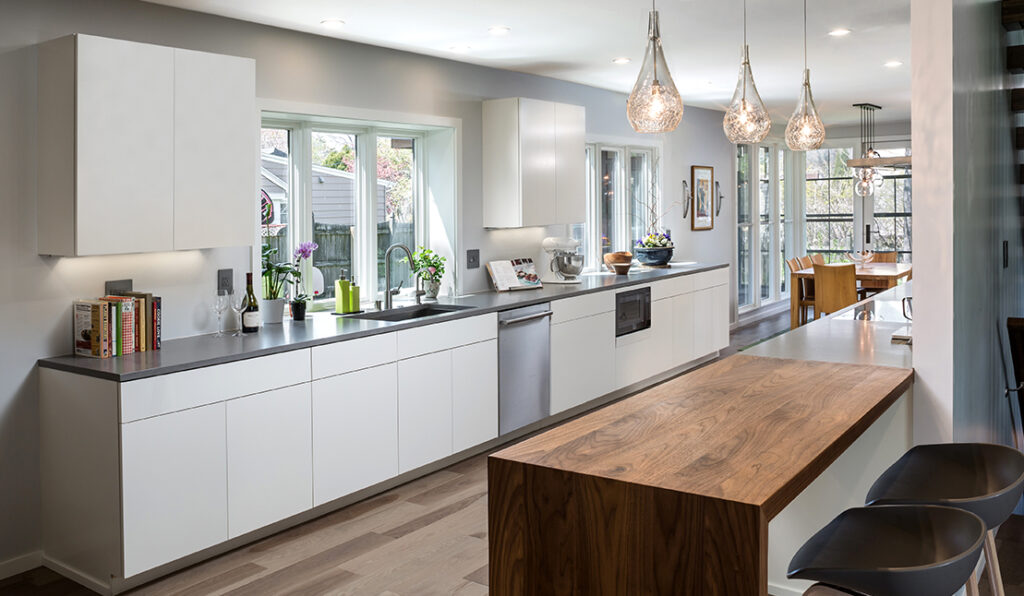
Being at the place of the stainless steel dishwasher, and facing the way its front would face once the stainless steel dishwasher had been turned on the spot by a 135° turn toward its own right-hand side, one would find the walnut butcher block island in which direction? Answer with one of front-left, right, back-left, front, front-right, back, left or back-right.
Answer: left

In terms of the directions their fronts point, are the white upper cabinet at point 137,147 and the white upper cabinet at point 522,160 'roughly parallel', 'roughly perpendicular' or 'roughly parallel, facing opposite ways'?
roughly parallel

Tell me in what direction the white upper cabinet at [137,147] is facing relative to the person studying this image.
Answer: facing the viewer and to the right of the viewer

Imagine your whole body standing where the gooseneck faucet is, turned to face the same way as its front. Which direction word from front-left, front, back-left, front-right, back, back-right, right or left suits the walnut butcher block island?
front-right

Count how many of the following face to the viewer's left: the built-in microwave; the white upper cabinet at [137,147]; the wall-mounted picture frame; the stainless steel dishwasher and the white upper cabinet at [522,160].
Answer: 0

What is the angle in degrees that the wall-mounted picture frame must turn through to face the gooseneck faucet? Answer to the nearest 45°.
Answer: approximately 45° to its right

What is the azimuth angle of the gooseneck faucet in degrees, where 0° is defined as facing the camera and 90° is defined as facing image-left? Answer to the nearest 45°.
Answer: approximately 315°

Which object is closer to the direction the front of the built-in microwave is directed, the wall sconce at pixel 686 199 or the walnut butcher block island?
the walnut butcher block island

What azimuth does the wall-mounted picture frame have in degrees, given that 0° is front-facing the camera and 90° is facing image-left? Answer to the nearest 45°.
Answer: approximately 315°
